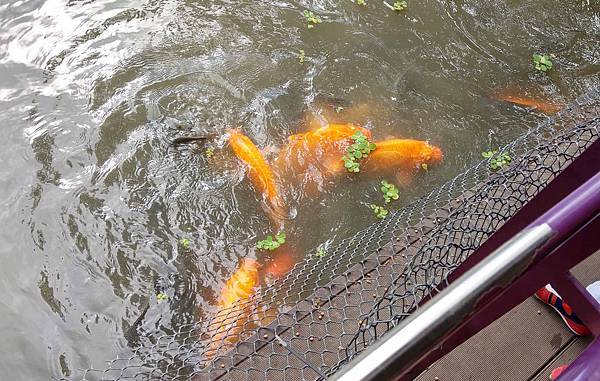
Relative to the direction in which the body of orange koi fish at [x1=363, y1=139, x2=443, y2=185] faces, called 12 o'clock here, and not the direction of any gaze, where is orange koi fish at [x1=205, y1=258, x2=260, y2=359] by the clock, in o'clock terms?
orange koi fish at [x1=205, y1=258, x2=260, y2=359] is roughly at 4 o'clock from orange koi fish at [x1=363, y1=139, x2=443, y2=185].

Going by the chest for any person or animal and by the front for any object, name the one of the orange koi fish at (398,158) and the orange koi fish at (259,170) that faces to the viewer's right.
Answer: the orange koi fish at (398,158)

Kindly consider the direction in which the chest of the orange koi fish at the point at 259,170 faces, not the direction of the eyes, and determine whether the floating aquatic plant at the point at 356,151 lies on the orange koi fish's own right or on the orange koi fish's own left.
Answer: on the orange koi fish's own right

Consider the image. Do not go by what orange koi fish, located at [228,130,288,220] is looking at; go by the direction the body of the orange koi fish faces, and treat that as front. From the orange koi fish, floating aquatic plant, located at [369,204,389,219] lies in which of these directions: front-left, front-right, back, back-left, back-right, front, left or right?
back-right

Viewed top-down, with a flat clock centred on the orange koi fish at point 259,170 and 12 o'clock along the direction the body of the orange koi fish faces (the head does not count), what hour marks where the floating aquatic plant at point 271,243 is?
The floating aquatic plant is roughly at 7 o'clock from the orange koi fish.

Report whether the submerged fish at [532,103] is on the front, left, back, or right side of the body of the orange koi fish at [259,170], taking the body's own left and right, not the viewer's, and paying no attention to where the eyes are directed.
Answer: right

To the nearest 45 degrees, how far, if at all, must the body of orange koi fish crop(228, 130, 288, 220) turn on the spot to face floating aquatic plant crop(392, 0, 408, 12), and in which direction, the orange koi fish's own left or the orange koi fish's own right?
approximately 90° to the orange koi fish's own right

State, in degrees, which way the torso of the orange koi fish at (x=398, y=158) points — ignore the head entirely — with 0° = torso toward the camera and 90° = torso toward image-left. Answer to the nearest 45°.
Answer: approximately 270°

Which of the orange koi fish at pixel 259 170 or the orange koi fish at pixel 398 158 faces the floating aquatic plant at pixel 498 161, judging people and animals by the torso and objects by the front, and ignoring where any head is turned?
the orange koi fish at pixel 398 158

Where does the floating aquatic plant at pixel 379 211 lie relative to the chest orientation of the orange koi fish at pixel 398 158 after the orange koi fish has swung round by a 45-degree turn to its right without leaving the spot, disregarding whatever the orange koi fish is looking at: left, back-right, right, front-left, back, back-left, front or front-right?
front-right

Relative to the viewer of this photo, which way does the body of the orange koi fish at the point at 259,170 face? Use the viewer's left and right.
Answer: facing away from the viewer and to the left of the viewer

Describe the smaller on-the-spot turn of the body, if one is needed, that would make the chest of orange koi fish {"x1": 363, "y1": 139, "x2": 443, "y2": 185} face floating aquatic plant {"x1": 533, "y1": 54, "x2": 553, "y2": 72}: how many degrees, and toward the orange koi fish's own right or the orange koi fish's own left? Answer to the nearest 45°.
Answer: approximately 45° to the orange koi fish's own left

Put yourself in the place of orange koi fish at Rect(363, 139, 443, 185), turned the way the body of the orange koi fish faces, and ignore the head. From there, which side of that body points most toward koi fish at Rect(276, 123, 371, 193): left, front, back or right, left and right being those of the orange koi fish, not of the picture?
back

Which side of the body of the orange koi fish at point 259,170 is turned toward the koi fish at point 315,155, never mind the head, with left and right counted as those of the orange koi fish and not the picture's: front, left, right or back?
right

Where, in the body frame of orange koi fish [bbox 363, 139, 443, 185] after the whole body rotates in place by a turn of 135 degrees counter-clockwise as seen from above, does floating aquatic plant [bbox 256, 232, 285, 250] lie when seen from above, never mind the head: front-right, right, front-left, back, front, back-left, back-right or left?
left

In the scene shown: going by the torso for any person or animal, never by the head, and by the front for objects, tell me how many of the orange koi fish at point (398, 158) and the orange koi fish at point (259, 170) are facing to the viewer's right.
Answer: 1

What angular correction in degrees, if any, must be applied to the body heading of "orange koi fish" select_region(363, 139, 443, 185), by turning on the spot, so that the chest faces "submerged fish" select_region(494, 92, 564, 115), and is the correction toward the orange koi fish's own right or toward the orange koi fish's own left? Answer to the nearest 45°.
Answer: approximately 45° to the orange koi fish's own left

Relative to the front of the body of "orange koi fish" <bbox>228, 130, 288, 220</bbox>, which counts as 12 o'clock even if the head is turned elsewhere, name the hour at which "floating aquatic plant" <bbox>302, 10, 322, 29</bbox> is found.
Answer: The floating aquatic plant is roughly at 2 o'clock from the orange koi fish.

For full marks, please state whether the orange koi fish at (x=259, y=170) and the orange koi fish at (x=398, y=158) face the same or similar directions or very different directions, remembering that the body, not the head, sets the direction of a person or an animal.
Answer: very different directions
